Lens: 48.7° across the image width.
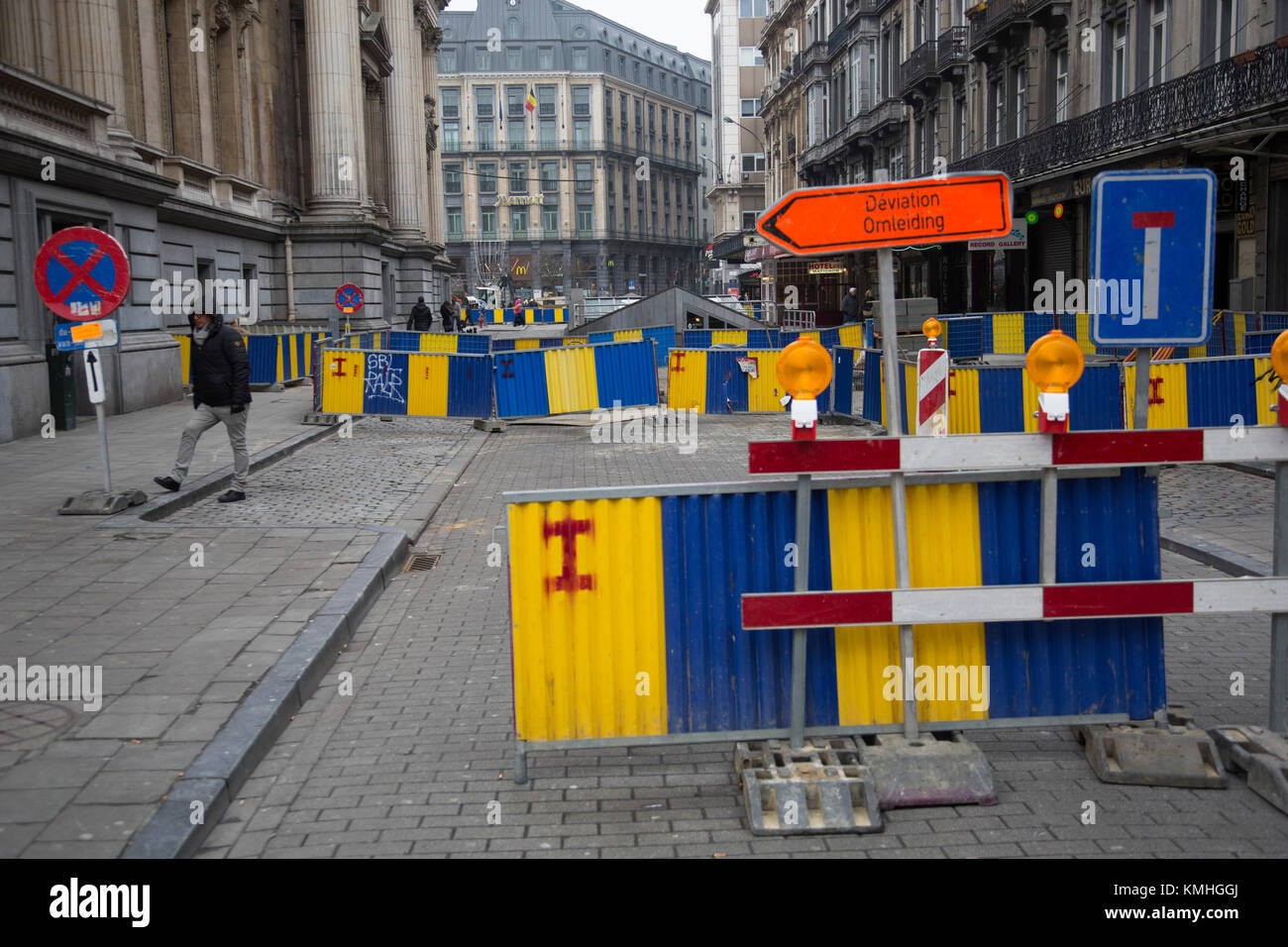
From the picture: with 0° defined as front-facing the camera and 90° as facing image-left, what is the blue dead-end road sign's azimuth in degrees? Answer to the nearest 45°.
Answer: approximately 0°

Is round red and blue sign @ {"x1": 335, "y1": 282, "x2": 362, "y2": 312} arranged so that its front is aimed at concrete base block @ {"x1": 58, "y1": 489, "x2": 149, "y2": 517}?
yes

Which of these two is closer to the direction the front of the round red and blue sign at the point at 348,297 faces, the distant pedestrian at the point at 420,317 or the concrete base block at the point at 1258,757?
the concrete base block

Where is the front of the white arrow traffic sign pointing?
toward the camera

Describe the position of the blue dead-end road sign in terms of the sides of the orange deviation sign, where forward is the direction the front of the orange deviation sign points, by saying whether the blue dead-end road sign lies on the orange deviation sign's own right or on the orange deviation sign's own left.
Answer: on the orange deviation sign's own left

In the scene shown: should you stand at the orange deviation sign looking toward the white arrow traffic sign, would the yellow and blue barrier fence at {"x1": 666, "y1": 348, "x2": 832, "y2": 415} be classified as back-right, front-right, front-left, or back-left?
front-right

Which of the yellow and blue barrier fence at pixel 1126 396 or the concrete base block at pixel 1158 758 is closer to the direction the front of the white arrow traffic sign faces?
the concrete base block

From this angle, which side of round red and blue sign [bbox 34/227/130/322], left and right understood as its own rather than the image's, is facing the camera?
front

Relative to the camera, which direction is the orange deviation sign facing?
toward the camera

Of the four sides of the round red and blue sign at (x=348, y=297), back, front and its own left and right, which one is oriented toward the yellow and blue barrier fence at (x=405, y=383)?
front

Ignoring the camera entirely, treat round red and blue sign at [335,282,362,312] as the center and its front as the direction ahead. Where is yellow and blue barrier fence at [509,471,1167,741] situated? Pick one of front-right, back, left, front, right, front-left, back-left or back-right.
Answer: front

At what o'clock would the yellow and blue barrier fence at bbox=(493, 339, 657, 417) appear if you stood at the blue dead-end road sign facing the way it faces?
The yellow and blue barrier fence is roughly at 5 o'clock from the blue dead-end road sign.

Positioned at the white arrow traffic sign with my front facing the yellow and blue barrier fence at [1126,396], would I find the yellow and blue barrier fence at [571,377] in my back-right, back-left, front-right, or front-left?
front-left

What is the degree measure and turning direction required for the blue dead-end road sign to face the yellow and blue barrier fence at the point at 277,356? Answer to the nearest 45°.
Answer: approximately 135° to its right

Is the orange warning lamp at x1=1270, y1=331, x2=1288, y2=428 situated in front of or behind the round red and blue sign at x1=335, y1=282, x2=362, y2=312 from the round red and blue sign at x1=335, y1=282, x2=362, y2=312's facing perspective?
in front

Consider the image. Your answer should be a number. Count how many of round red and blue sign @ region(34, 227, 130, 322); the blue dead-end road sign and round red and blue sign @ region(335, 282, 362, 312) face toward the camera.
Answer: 3

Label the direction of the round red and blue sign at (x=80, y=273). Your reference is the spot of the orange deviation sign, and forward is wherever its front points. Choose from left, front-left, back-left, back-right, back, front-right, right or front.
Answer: back-right
